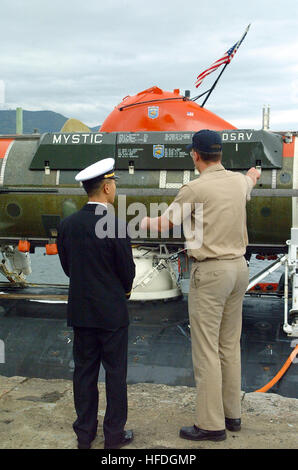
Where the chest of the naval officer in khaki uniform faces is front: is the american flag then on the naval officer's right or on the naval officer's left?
on the naval officer's right

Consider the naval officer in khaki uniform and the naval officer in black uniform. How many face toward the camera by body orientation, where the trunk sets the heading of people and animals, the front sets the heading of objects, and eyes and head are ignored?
0

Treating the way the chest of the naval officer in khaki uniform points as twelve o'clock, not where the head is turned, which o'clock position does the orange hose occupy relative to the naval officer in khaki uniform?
The orange hose is roughly at 2 o'clock from the naval officer in khaki uniform.

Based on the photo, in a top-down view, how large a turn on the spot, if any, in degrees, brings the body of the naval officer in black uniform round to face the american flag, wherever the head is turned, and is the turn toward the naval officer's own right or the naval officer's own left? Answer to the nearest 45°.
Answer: approximately 45° to the naval officer's own left

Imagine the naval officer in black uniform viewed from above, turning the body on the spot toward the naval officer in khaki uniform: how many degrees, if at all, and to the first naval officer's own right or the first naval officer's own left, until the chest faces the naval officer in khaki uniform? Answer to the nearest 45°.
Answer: approximately 45° to the first naval officer's own right

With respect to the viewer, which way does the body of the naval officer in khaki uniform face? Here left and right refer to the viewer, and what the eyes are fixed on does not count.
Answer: facing away from the viewer and to the left of the viewer

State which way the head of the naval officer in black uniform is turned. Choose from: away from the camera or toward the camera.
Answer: away from the camera

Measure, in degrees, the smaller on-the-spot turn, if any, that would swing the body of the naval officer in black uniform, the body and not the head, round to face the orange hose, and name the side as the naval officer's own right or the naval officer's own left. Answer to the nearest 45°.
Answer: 0° — they already face it

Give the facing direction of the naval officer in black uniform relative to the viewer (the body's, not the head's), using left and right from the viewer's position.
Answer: facing away from the viewer and to the right of the viewer
